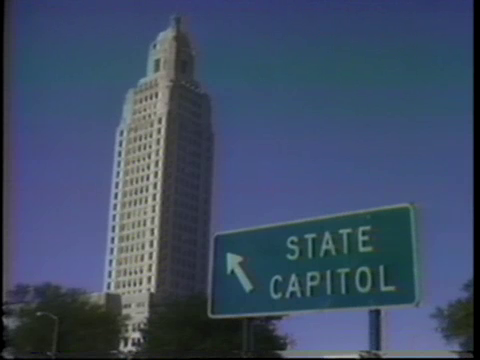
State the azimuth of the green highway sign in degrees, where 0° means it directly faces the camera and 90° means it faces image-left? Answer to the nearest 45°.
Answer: approximately 45°
